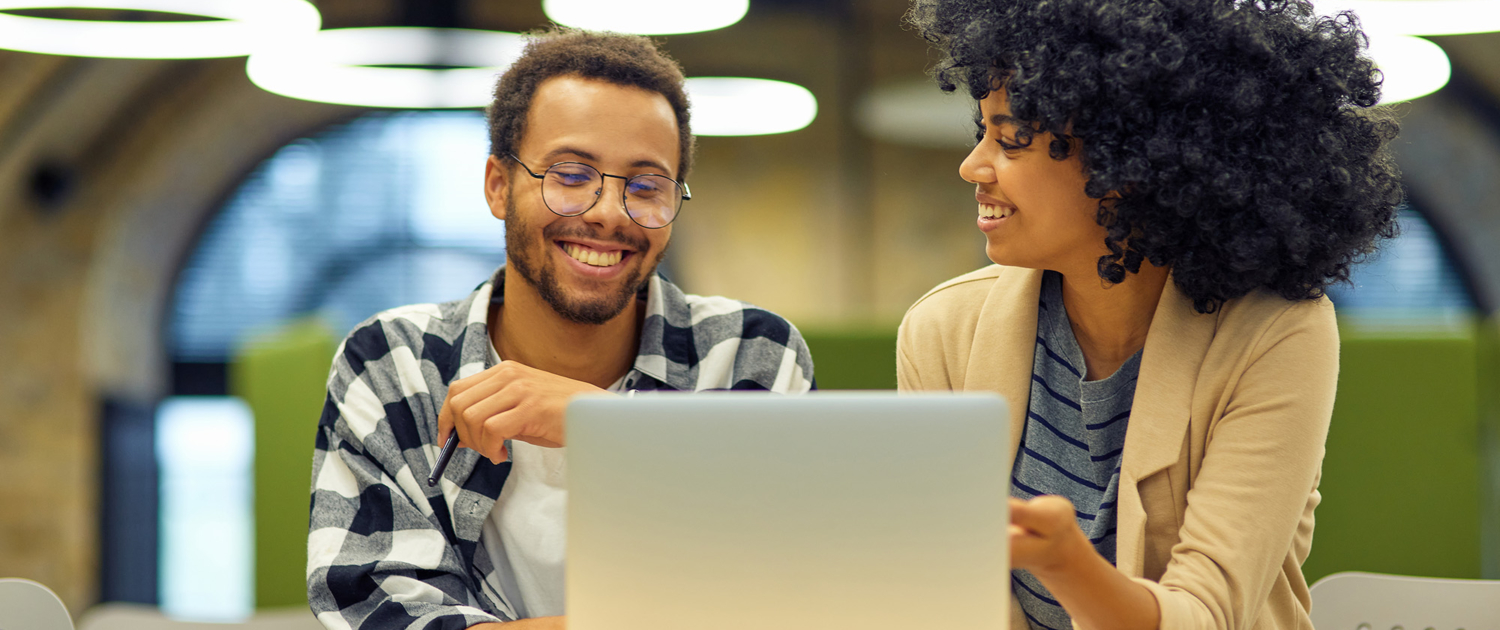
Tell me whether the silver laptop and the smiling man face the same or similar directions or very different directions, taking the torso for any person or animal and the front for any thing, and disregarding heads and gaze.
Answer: very different directions

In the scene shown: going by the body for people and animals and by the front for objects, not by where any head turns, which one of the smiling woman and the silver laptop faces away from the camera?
the silver laptop

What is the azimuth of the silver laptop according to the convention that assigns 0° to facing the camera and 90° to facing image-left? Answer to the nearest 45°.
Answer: approximately 180°

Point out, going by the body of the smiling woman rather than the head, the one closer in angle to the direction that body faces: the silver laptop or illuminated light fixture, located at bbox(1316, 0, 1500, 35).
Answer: the silver laptop

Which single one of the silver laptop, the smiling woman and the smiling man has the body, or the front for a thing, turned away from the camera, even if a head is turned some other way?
the silver laptop

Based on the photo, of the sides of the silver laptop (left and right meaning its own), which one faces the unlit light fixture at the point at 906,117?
front

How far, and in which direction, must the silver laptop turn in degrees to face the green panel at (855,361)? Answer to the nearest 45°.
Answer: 0° — it already faces it

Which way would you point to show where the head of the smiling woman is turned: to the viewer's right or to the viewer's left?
to the viewer's left

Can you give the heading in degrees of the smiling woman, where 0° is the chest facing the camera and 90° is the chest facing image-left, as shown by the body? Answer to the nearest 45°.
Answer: approximately 45°

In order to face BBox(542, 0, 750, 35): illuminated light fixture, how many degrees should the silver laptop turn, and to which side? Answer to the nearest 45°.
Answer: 0° — it already faces it

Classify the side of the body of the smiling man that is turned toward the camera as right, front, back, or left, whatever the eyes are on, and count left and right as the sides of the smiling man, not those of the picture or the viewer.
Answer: front

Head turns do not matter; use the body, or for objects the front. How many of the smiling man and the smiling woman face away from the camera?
0

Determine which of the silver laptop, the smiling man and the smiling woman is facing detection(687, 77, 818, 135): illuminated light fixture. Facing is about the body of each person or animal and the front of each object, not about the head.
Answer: the silver laptop

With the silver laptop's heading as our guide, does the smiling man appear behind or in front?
in front
